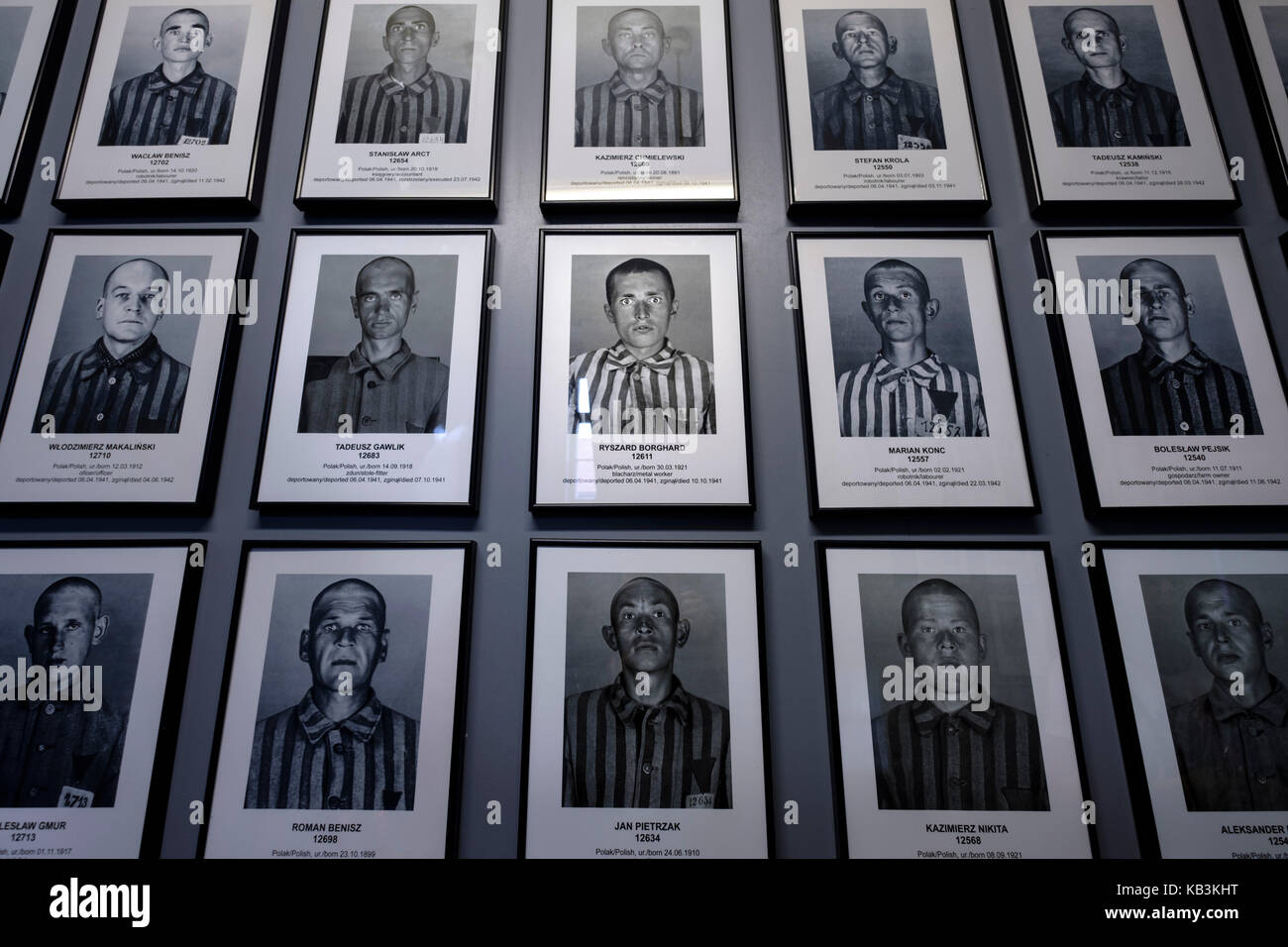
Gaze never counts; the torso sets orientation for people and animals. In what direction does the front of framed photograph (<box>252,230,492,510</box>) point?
toward the camera

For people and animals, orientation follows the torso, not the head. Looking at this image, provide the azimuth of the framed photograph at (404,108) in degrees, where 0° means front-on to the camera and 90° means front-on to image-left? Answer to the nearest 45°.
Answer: approximately 0°

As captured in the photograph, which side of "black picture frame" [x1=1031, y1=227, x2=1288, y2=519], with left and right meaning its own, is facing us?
front

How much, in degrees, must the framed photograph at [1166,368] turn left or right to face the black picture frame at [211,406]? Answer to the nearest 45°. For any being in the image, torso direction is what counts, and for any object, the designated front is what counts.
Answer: approximately 45° to its right

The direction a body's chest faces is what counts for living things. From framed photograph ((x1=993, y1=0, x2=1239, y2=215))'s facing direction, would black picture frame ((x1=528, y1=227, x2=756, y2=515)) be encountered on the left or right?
on its right

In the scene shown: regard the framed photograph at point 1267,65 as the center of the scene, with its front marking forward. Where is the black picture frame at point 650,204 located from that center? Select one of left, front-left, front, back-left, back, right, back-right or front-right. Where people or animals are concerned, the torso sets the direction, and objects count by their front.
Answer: front-right

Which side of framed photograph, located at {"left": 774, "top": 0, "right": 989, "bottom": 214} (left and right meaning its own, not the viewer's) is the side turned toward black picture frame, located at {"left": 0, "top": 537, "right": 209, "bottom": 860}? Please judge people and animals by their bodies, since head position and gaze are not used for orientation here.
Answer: right

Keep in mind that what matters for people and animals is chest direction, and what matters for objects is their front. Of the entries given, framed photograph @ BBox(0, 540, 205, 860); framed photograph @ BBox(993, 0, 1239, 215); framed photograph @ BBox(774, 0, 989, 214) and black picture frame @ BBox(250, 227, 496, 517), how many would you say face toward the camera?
4

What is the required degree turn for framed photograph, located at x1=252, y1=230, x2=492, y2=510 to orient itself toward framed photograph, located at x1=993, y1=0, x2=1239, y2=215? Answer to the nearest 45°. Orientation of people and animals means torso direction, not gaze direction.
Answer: approximately 90° to its left

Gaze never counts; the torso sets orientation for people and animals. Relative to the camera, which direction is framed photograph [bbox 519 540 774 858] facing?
toward the camera

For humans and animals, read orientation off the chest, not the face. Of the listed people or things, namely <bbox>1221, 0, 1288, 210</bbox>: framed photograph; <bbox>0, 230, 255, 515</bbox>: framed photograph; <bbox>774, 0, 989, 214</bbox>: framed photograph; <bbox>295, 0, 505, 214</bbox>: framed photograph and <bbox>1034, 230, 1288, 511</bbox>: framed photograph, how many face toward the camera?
5

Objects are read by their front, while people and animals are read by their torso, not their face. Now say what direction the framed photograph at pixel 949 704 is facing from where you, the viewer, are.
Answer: facing the viewer
